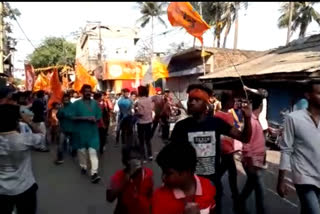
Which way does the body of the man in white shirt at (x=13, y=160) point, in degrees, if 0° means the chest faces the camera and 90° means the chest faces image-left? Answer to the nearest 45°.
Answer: approximately 180°

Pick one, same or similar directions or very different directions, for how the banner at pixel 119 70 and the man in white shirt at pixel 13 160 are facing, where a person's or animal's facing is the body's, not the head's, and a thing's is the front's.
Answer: very different directions

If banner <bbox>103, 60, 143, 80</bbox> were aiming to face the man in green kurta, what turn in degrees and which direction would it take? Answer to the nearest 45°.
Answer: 0° — it already faces them

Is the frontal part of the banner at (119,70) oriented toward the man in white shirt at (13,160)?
yes

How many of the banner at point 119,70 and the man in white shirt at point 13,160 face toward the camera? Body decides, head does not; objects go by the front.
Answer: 1

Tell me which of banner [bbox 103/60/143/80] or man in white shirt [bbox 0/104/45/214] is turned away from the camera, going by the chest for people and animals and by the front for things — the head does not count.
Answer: the man in white shirt

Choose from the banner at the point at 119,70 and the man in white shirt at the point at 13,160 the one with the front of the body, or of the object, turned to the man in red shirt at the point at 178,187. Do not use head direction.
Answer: the banner

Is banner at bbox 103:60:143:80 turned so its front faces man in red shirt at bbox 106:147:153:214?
yes
